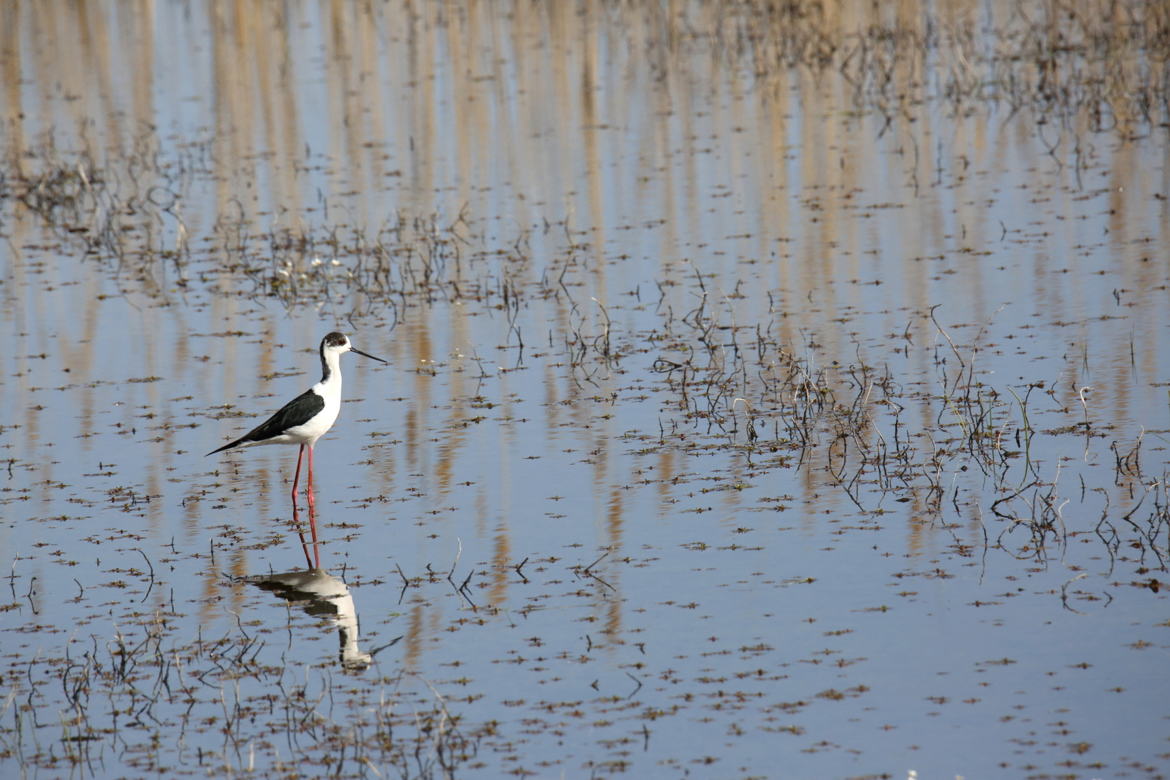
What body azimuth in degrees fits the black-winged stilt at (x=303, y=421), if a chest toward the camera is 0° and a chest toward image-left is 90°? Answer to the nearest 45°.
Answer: approximately 270°
